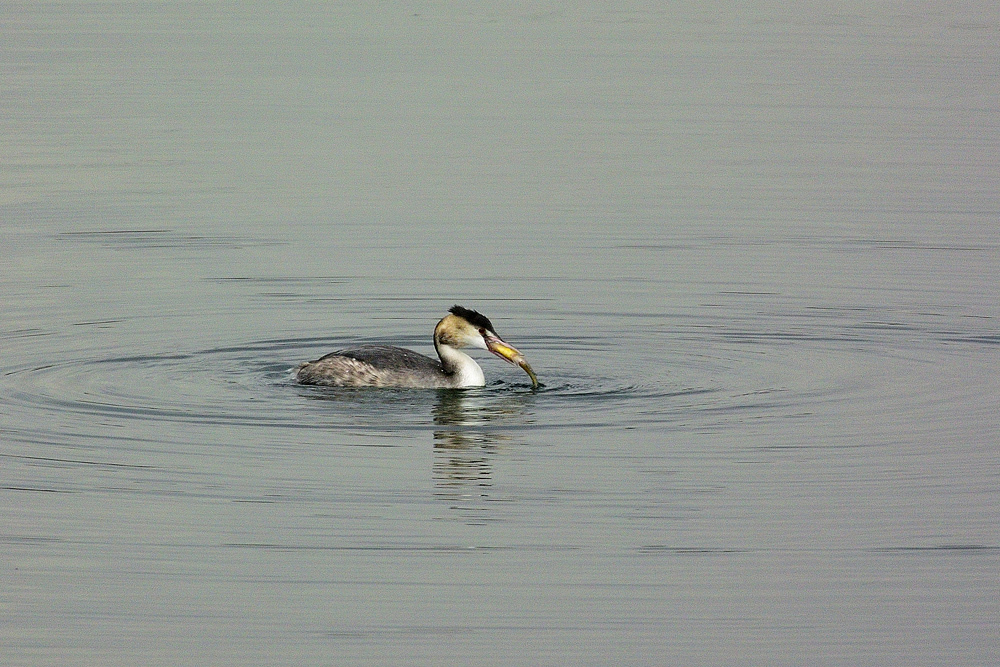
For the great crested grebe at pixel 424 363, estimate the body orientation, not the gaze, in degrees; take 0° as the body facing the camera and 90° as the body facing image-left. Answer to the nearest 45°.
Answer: approximately 270°
